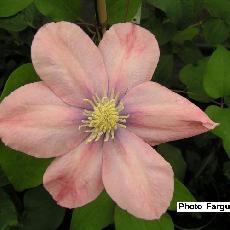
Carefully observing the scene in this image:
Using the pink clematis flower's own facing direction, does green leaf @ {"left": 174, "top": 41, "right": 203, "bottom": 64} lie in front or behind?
behind

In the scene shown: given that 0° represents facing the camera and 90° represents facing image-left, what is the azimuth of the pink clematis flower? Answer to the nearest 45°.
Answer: approximately 0°
